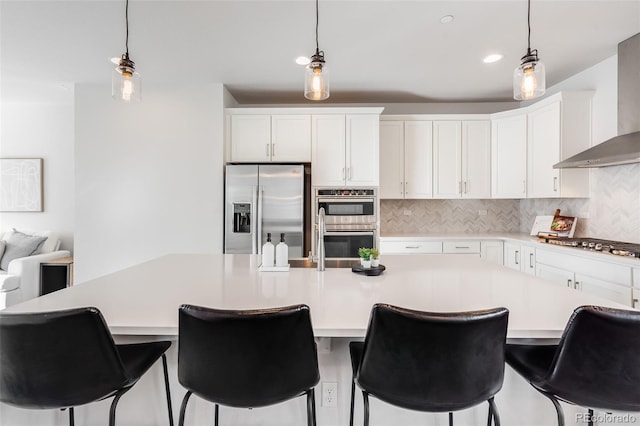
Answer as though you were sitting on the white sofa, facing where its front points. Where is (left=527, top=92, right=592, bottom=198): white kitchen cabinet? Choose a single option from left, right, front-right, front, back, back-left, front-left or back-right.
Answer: left

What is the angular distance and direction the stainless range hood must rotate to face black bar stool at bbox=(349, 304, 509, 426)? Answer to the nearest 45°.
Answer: approximately 45° to its left

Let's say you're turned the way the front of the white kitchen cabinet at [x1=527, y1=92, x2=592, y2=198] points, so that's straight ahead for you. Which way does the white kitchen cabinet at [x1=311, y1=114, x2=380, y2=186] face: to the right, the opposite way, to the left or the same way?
to the left

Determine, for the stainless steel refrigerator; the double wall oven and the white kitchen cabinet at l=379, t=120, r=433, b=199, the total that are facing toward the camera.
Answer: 3

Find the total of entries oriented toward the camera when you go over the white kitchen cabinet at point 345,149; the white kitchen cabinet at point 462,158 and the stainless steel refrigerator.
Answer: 3

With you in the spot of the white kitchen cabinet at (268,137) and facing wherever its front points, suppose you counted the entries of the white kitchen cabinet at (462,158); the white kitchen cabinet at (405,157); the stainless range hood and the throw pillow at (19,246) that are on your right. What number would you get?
1

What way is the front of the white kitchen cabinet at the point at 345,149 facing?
toward the camera

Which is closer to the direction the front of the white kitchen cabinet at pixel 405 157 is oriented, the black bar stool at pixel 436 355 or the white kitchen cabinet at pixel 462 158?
the black bar stool

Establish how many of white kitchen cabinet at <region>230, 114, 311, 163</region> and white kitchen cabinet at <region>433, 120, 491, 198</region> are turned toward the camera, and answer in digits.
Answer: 2

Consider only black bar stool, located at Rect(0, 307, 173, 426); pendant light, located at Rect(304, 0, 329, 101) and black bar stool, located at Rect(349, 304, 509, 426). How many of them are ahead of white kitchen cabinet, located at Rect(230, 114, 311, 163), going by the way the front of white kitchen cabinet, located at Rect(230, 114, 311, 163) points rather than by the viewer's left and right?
3

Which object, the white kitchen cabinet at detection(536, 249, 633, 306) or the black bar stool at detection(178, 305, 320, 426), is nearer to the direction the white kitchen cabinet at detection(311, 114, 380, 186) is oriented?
the black bar stool

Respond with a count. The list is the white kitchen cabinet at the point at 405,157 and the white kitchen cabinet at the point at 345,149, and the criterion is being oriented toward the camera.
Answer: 2

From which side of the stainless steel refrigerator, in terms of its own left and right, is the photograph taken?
front

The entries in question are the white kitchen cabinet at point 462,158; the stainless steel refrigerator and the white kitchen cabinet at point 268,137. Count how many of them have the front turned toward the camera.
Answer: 3

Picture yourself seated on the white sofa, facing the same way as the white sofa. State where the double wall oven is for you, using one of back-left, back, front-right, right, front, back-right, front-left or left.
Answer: left
